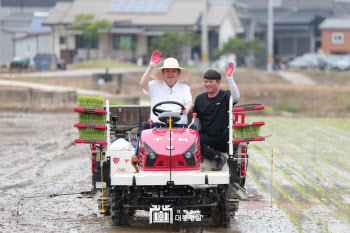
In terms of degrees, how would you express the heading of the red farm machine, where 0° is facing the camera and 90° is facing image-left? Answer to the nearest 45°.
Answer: approximately 0°

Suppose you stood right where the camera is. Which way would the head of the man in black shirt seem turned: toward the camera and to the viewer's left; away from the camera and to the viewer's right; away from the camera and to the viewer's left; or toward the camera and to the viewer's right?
toward the camera and to the viewer's left
